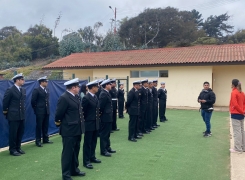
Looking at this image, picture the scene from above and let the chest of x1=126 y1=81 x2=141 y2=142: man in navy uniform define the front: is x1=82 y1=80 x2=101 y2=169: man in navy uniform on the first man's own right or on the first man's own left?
on the first man's own right

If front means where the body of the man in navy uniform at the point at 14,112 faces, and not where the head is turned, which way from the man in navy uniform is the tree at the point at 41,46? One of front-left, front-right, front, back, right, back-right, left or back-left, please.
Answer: back-left

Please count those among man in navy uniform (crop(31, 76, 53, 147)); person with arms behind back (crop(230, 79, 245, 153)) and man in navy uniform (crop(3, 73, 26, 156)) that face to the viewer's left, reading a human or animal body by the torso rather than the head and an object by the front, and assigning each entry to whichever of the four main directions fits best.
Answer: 1

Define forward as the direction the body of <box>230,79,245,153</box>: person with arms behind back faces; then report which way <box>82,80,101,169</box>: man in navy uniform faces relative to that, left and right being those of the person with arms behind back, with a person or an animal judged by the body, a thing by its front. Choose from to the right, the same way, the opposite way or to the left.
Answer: the opposite way

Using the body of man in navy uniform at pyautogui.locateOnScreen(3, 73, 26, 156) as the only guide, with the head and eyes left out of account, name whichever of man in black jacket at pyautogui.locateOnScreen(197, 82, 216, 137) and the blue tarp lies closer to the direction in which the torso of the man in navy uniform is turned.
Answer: the man in black jacket

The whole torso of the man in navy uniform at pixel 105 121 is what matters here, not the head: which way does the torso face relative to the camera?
to the viewer's right

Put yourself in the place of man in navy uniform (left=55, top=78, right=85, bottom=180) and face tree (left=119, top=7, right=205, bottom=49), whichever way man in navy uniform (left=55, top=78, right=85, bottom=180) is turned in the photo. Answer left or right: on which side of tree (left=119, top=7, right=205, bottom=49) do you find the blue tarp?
left

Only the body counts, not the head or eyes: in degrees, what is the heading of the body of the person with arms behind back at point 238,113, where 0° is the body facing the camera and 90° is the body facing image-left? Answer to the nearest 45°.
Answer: approximately 90°

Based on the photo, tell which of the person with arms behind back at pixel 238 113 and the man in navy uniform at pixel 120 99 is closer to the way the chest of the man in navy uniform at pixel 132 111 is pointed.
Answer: the person with arms behind back

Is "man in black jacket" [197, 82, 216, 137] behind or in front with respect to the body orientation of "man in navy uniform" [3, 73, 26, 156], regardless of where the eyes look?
in front

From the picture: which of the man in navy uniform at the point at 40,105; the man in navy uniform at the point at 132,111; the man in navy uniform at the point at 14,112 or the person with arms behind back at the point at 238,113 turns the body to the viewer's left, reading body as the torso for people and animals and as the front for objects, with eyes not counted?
the person with arms behind back

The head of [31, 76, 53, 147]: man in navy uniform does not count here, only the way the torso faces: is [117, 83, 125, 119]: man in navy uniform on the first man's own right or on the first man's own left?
on the first man's own left

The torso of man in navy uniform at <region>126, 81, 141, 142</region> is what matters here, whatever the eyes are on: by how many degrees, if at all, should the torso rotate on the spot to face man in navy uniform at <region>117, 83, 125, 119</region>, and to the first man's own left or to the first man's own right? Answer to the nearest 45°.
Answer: approximately 135° to the first man's own left

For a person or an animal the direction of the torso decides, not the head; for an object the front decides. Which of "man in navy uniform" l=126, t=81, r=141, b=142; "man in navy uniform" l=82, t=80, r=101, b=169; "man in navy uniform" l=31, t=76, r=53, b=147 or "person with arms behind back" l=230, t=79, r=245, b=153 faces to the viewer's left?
the person with arms behind back

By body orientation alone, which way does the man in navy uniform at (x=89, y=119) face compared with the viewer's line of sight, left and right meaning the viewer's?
facing the viewer and to the right of the viewer

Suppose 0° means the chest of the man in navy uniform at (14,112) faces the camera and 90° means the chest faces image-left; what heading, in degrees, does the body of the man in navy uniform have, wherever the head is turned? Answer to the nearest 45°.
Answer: approximately 315°

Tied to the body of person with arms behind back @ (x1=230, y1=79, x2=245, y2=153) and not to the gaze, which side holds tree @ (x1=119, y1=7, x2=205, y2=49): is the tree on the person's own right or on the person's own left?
on the person's own right
